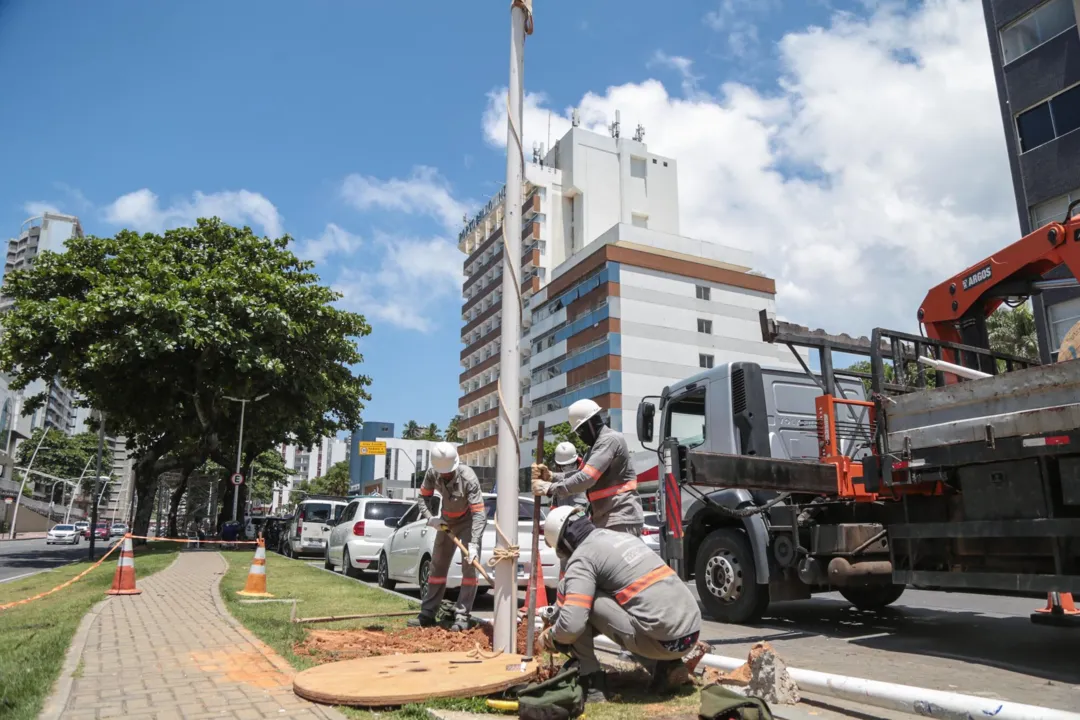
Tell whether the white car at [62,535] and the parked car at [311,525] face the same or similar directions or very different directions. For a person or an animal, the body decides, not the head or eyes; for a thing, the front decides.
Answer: very different directions

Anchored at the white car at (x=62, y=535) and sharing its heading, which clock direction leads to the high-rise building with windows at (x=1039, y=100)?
The high-rise building with windows is roughly at 11 o'clock from the white car.

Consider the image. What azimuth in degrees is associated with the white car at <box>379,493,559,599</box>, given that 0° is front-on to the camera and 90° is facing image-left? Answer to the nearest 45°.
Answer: approximately 135°

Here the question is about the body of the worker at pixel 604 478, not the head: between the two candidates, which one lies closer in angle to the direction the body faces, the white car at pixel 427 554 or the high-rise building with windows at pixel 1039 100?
the white car

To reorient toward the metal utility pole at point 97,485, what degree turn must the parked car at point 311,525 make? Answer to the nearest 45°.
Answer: approximately 45° to its left

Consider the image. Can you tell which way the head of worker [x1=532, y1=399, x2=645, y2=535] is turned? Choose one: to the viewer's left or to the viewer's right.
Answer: to the viewer's left

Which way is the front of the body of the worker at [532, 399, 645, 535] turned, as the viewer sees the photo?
to the viewer's left

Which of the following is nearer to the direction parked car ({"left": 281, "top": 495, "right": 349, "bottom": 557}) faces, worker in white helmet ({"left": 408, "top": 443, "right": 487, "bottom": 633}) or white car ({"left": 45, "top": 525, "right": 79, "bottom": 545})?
the white car

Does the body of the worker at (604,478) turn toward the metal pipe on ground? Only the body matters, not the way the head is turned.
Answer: no

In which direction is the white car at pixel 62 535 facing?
toward the camera

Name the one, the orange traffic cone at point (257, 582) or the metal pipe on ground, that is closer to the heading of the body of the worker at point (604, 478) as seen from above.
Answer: the orange traffic cone

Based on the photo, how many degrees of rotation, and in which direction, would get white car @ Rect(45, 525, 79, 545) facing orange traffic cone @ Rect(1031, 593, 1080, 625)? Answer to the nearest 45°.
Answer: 0° — it already faces it

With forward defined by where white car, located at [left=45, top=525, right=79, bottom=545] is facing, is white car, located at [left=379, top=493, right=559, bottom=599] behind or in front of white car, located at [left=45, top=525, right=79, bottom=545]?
in front

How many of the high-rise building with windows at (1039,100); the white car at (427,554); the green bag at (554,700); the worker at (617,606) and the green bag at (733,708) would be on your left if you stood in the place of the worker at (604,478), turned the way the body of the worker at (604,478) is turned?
3

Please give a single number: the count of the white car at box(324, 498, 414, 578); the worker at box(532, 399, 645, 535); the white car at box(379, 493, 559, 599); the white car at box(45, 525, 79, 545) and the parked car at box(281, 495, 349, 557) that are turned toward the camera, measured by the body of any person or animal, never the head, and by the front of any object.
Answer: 1
